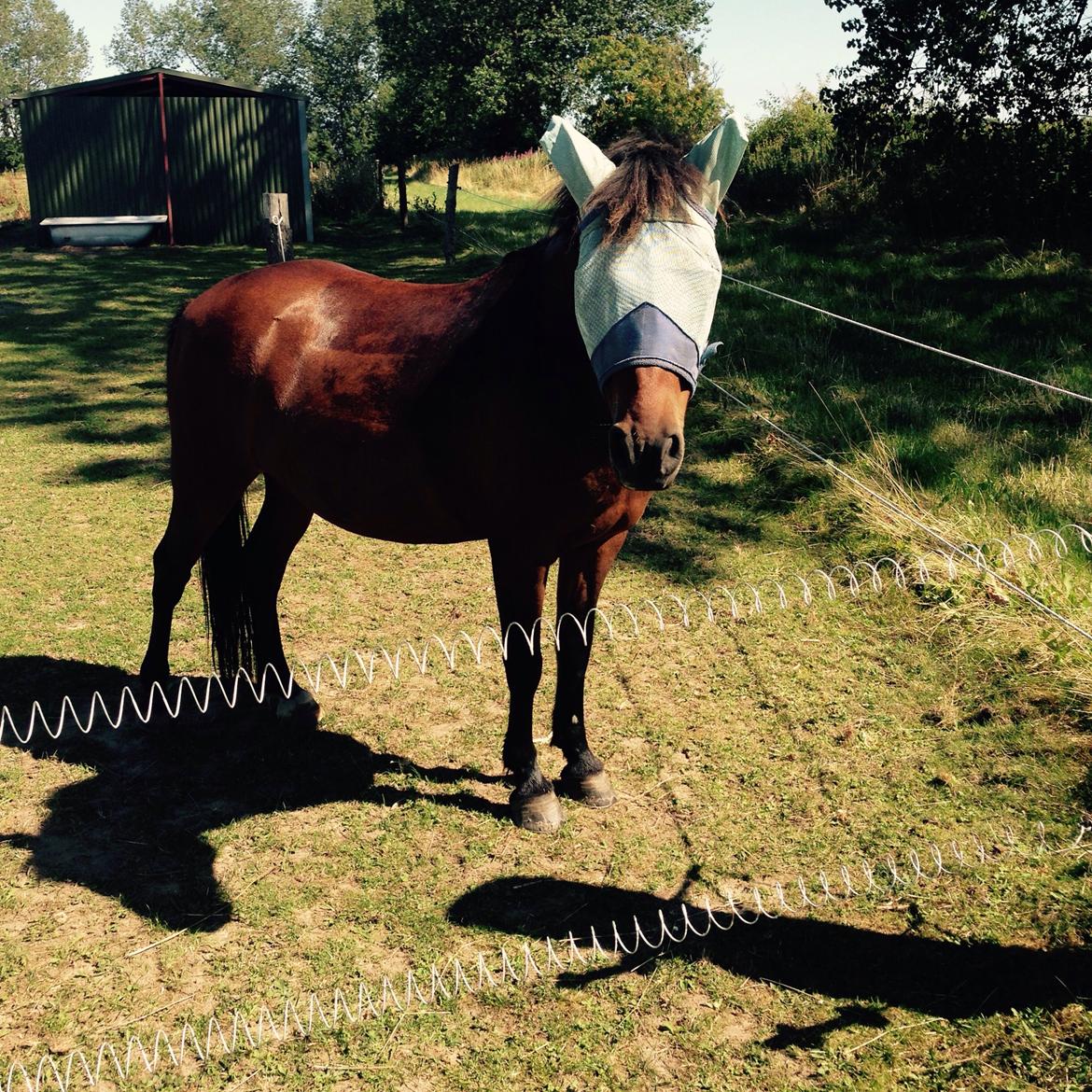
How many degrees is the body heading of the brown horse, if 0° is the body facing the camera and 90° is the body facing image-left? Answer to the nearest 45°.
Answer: approximately 315°

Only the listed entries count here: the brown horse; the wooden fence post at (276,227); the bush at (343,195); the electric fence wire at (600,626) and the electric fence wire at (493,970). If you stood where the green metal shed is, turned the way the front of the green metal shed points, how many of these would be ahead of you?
4

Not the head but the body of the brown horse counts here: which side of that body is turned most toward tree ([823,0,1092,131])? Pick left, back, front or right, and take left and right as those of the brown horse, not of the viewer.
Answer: left

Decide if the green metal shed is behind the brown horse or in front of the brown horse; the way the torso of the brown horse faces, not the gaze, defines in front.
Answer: behind

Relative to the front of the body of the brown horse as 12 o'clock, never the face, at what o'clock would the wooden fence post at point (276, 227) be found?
The wooden fence post is roughly at 7 o'clock from the brown horse.

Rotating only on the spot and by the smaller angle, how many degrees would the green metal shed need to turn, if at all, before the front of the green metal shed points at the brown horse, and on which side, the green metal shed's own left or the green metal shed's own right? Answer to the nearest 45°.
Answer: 0° — it already faces it

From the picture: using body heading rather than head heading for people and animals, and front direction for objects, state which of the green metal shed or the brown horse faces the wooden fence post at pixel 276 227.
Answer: the green metal shed

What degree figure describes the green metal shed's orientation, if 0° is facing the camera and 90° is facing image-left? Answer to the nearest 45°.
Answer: approximately 0°

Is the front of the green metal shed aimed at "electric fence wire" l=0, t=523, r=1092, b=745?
yes

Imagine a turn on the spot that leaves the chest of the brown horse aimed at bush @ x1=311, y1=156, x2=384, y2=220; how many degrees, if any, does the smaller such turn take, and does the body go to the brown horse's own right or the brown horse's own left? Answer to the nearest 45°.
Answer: approximately 135° to the brown horse's own left

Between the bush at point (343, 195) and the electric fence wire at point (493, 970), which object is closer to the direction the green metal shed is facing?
the electric fence wire

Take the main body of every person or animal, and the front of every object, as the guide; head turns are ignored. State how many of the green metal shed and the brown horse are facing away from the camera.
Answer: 0

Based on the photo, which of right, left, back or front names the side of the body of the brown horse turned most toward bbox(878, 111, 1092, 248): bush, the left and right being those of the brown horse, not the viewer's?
left

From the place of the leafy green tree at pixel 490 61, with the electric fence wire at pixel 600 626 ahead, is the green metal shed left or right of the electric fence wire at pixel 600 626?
right
